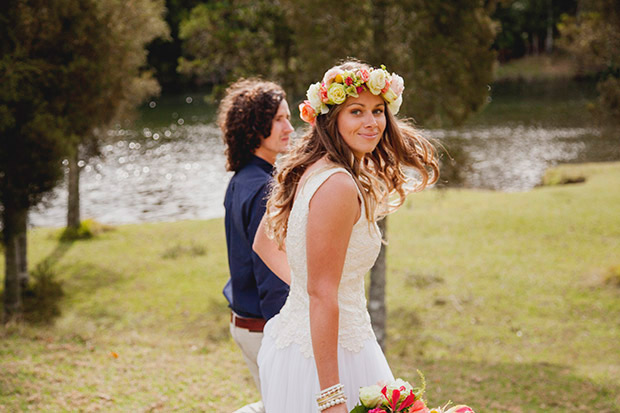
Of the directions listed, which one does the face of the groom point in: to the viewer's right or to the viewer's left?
to the viewer's right

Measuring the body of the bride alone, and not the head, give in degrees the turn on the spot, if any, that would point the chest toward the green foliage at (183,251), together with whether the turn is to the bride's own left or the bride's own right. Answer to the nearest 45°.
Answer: approximately 90° to the bride's own left

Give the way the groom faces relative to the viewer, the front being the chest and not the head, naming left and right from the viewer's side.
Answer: facing to the right of the viewer
